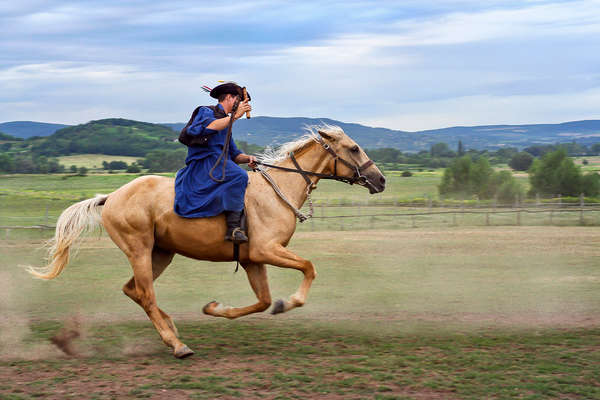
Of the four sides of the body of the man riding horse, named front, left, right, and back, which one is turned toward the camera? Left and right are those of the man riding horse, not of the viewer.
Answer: right

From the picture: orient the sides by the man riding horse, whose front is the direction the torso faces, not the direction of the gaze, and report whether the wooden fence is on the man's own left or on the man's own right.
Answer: on the man's own left

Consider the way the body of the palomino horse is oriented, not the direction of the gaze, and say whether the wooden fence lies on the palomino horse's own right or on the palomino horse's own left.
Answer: on the palomino horse's own left

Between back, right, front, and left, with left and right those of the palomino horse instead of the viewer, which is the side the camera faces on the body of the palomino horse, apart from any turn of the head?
right

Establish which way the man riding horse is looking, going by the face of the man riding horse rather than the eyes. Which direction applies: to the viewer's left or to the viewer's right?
to the viewer's right
